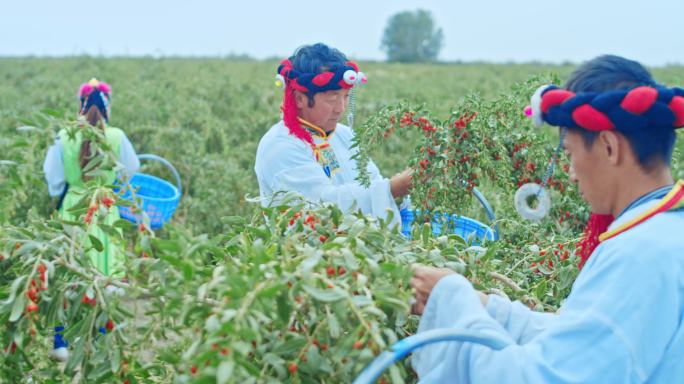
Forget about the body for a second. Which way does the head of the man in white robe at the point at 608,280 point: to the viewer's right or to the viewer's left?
to the viewer's left

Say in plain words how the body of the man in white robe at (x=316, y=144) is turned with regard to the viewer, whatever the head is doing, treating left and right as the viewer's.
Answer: facing the viewer and to the right of the viewer

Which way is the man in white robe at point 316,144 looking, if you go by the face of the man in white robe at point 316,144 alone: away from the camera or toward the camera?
toward the camera

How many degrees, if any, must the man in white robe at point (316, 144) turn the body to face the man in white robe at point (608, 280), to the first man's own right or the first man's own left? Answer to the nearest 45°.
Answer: approximately 45° to the first man's own right
